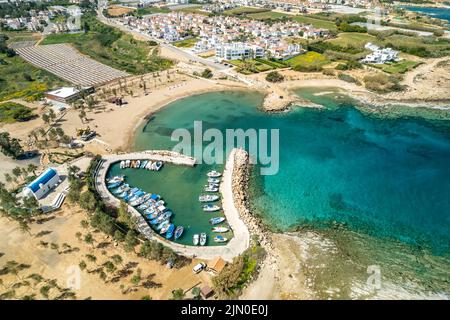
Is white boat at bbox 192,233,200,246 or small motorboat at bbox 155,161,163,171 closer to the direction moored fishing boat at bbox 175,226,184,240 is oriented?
the small motorboat

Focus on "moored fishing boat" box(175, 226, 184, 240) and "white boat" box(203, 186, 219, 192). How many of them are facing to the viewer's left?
1

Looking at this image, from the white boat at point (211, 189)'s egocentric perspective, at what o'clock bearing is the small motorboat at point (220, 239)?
The small motorboat is roughly at 9 o'clock from the white boat.

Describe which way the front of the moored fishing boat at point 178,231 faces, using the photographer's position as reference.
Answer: facing away from the viewer and to the right of the viewer

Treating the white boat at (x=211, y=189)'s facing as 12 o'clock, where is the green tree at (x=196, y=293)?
The green tree is roughly at 9 o'clock from the white boat.

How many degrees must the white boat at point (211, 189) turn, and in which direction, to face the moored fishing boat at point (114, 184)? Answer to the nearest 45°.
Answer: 0° — it already faces it

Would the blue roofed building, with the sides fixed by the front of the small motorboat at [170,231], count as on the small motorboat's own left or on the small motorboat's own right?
on the small motorboat's own left

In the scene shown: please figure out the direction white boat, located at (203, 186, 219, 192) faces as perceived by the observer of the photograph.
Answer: facing to the left of the viewer

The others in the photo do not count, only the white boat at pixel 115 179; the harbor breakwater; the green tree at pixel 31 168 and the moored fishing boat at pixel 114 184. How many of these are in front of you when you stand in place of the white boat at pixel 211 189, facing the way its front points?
3

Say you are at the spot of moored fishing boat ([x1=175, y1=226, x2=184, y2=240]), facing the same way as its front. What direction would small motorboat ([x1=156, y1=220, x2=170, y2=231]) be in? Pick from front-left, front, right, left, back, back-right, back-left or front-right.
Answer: left

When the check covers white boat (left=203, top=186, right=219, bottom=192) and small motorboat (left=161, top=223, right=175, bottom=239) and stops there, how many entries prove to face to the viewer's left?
1

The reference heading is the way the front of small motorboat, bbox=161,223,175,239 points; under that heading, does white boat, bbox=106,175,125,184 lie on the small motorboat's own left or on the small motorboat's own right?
on the small motorboat's own left

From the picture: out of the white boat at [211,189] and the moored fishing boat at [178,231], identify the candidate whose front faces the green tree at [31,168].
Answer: the white boat

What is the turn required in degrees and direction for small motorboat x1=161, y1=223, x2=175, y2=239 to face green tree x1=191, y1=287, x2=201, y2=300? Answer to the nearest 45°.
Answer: approximately 135° to its right

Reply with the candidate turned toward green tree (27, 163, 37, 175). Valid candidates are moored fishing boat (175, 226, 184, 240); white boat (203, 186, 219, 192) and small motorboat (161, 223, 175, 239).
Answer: the white boat

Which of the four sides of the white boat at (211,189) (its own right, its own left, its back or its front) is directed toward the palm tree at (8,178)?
front

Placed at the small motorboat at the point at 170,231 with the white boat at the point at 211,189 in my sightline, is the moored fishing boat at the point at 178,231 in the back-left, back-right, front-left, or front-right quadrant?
front-right

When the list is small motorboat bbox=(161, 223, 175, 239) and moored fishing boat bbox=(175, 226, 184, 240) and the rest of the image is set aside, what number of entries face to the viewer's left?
0

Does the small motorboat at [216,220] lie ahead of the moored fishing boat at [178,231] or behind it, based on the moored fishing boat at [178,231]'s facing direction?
ahead

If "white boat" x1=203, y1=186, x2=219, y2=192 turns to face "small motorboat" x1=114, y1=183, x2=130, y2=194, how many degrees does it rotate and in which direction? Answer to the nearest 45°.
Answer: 0° — it already faces it

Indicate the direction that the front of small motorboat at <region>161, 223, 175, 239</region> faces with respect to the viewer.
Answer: facing away from the viewer and to the right of the viewer
